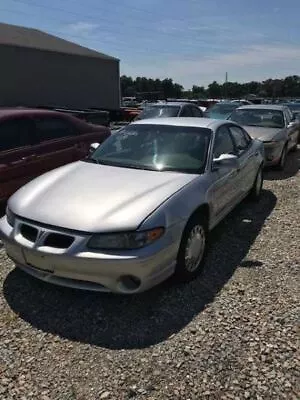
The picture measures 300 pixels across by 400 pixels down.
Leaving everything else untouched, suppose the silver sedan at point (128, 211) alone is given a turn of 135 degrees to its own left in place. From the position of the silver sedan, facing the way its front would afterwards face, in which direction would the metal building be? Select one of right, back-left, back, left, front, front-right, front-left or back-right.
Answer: left

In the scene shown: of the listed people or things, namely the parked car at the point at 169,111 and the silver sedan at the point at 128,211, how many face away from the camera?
0

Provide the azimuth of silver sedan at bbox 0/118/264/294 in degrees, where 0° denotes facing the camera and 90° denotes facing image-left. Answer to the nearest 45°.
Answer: approximately 45°

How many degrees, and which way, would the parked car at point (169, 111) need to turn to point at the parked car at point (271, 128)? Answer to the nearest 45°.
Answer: approximately 90° to its left

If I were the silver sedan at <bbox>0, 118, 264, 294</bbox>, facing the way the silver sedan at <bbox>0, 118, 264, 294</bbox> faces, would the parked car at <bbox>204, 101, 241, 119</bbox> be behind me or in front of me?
behind

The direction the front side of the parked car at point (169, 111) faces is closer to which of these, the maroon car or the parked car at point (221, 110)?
the maroon car

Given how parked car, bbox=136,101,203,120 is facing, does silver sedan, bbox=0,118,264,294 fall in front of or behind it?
in front

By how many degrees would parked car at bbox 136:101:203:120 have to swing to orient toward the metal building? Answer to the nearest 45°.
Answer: approximately 90° to its right

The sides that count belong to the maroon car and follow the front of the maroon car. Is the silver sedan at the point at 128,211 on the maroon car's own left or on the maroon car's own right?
on the maroon car's own left

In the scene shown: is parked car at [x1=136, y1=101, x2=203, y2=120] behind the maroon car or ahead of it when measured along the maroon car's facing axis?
behind

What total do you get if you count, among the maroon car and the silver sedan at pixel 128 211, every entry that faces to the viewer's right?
0
